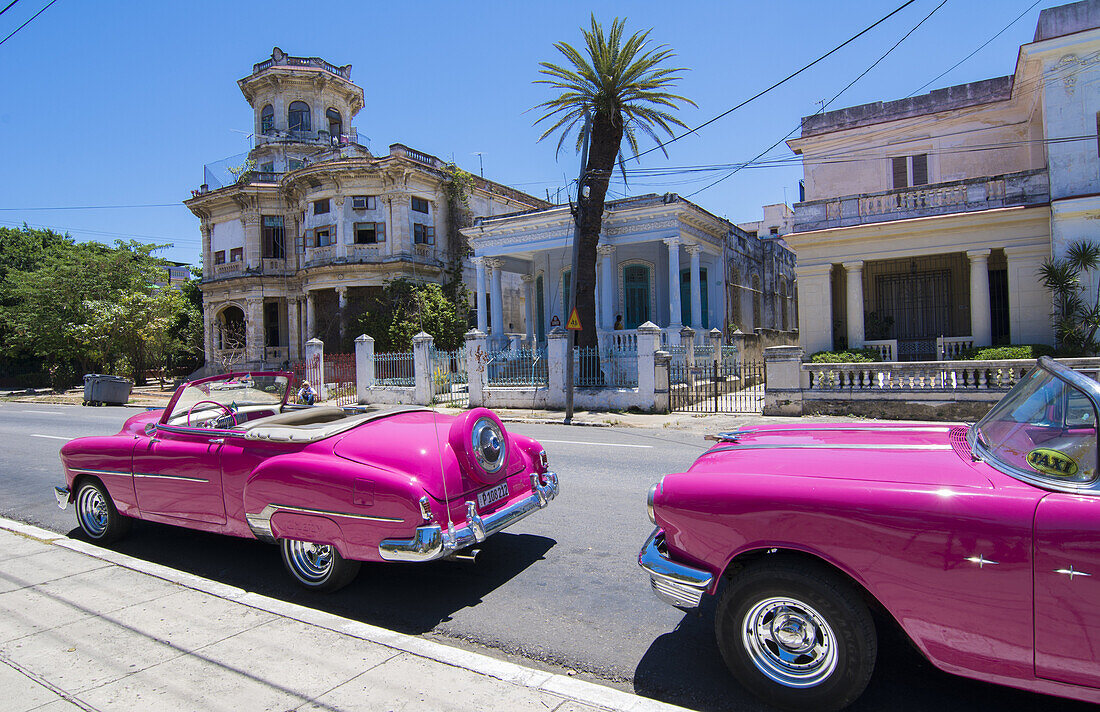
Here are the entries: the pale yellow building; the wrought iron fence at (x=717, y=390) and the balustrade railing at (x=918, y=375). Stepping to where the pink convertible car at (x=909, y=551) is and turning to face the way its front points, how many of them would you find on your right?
3

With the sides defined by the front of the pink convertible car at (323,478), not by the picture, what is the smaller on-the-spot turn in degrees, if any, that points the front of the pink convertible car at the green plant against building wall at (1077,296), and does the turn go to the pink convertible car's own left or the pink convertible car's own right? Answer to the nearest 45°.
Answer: approximately 135° to the pink convertible car's own right

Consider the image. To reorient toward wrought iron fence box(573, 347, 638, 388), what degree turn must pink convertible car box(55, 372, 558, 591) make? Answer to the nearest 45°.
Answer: approximately 90° to its right

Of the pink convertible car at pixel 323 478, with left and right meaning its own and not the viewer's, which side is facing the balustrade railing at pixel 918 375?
right

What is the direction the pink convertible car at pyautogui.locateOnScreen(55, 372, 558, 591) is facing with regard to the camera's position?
facing away from the viewer and to the left of the viewer

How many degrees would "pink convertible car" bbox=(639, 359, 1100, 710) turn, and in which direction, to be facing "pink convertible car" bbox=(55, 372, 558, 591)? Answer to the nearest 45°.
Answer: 0° — it already faces it

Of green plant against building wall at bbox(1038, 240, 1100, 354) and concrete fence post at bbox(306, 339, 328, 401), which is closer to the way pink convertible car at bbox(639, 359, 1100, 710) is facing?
the concrete fence post

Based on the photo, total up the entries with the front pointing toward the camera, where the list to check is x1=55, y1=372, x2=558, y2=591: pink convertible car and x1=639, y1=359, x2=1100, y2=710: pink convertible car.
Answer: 0

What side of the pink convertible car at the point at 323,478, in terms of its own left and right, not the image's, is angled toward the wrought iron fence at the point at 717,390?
right

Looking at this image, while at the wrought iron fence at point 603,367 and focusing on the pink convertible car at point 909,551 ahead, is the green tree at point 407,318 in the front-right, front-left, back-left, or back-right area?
back-right

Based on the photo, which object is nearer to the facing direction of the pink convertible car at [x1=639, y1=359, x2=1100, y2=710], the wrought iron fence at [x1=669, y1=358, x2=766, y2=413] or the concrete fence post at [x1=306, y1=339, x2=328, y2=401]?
the concrete fence post

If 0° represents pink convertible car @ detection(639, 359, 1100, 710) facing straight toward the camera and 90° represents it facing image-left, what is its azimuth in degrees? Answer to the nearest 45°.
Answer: approximately 90°

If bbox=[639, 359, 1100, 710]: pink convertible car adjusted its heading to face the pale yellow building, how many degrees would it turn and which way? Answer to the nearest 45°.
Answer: approximately 90° to its right

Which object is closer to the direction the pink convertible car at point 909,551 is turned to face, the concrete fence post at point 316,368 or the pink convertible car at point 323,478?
the pink convertible car

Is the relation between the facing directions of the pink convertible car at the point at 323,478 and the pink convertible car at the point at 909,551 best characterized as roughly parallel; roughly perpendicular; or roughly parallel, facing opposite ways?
roughly parallel

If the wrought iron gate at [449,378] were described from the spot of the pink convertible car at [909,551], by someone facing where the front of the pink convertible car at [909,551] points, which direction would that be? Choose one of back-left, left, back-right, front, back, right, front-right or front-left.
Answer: front-right
